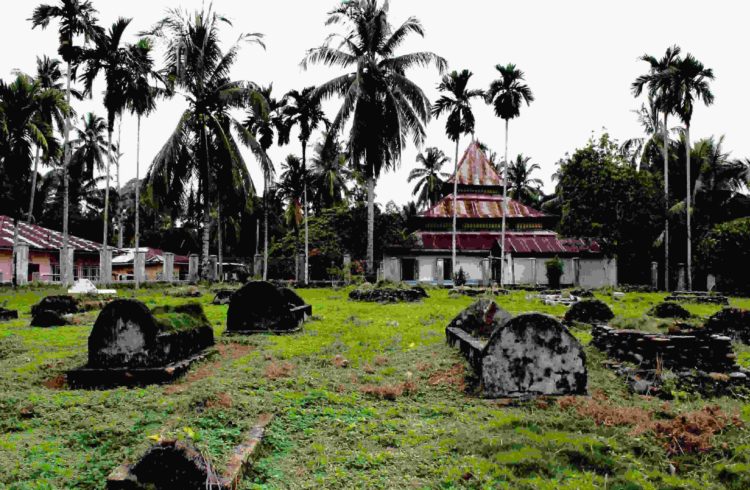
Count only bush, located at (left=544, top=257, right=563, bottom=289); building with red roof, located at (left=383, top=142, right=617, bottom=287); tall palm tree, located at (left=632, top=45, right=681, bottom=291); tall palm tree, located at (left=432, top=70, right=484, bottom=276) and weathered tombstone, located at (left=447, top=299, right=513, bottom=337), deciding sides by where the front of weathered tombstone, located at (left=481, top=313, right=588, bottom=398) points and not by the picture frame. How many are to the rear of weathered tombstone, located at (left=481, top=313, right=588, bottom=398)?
5

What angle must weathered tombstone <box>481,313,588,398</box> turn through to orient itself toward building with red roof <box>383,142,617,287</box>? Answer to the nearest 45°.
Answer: approximately 180°

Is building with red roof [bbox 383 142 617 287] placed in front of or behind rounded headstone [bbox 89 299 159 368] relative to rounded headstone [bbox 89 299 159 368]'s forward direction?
behind

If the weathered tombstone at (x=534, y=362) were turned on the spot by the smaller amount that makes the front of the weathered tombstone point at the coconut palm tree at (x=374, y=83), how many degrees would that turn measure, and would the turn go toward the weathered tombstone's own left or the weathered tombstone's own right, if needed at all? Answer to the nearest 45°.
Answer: approximately 180°

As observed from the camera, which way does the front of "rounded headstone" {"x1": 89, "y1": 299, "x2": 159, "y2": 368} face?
facing the viewer

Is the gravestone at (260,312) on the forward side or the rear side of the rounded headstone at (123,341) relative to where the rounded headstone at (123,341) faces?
on the rear side

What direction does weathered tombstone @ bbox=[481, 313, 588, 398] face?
toward the camera

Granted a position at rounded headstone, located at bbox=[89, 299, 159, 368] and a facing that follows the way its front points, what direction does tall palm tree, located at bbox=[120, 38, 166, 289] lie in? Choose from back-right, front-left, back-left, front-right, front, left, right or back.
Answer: back

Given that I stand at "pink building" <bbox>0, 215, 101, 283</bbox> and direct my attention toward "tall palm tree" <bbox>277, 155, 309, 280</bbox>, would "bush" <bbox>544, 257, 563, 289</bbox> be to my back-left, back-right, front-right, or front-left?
front-right

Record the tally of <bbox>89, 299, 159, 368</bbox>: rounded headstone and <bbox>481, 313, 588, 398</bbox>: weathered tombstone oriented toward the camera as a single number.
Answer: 2

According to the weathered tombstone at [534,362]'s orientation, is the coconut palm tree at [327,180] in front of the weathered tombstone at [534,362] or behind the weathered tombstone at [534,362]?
behind

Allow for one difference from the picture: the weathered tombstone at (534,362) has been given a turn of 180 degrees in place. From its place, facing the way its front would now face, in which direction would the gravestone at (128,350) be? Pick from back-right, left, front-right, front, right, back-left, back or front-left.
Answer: left
